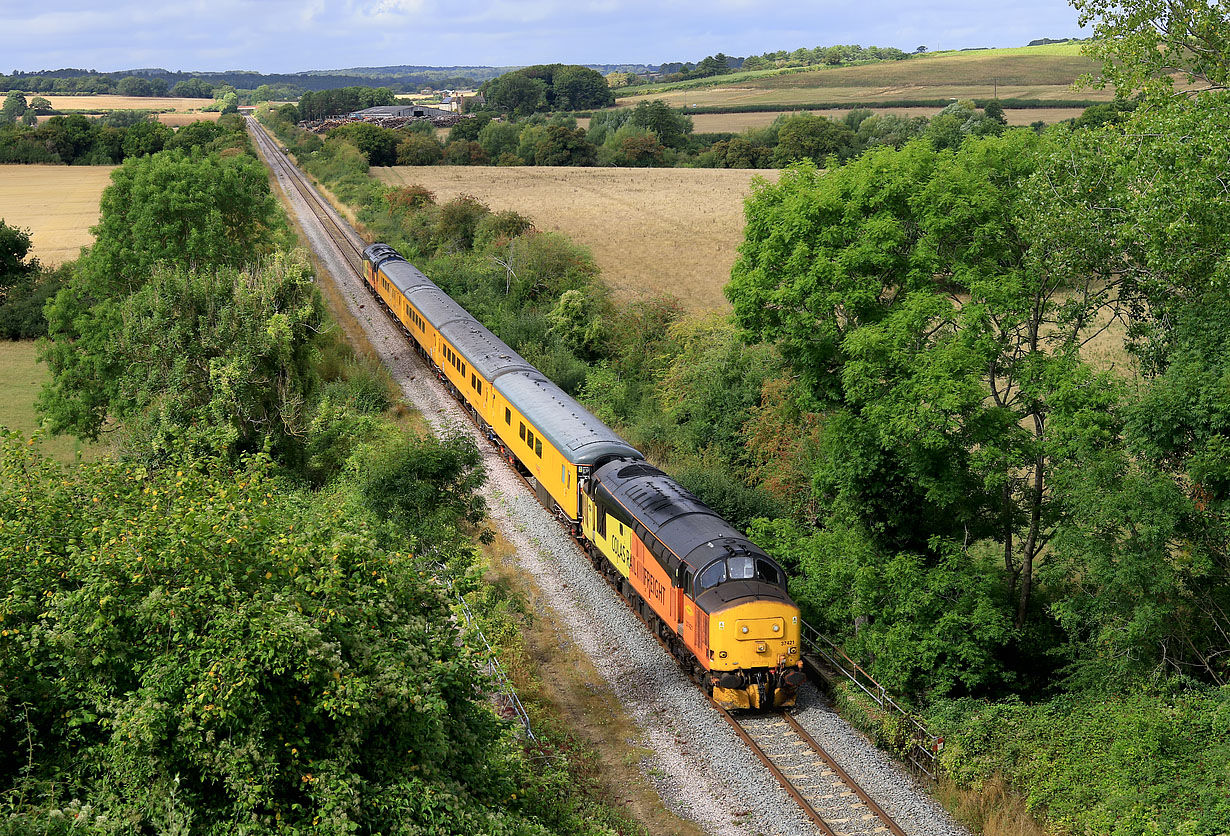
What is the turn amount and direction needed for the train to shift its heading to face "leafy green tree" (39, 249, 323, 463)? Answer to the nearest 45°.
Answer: approximately 135° to its right

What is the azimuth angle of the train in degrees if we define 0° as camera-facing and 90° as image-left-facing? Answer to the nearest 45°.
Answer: approximately 0°

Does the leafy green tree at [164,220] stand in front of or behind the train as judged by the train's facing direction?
behind

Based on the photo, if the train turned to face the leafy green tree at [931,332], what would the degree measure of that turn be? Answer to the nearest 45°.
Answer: approximately 90° to its left
